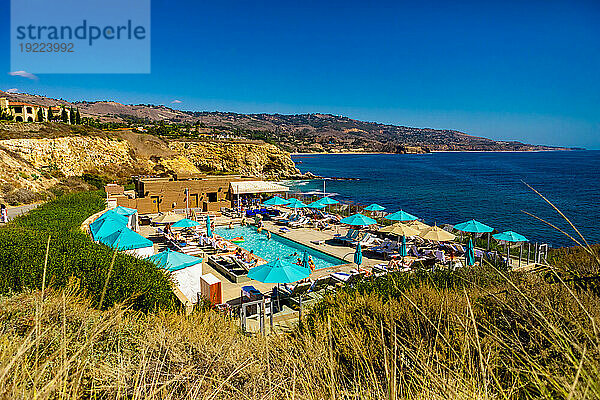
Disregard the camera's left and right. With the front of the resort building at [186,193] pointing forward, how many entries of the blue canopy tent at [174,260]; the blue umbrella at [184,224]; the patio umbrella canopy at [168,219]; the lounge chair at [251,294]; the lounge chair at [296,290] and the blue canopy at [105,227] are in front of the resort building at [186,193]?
6

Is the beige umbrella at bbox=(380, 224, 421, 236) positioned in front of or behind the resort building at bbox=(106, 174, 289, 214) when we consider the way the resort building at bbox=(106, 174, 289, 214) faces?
in front

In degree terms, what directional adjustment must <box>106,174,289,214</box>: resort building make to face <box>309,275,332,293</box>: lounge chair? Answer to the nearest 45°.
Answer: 0° — it already faces it

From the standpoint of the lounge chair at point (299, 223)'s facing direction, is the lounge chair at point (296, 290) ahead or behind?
ahead

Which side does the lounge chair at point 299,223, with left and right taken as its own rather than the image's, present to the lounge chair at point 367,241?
left

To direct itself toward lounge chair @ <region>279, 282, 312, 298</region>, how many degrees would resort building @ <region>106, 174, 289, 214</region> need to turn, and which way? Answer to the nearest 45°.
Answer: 0° — it already faces it

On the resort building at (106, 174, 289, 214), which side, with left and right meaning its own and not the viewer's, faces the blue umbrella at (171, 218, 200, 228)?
front

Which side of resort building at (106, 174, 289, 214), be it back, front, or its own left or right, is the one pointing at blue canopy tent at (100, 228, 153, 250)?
front

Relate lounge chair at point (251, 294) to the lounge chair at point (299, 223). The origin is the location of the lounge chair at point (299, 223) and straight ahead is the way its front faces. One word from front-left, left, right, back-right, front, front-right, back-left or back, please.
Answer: front-left

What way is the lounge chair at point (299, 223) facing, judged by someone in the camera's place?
facing the viewer and to the left of the viewer

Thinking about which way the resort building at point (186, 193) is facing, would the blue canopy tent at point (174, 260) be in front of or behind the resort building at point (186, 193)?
in front

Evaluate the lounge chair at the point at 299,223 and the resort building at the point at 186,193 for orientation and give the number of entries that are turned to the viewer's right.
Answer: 0
